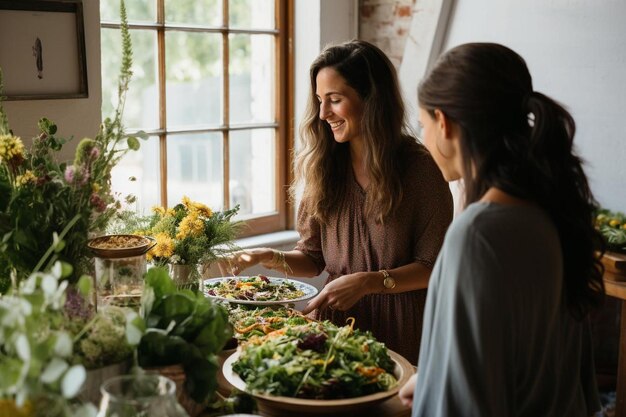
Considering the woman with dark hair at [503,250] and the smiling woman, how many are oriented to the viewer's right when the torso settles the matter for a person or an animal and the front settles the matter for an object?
0

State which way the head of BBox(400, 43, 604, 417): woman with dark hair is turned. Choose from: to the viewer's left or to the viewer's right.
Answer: to the viewer's left

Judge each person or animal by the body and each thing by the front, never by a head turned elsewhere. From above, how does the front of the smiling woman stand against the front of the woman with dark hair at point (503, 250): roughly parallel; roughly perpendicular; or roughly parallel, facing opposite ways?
roughly perpendicular

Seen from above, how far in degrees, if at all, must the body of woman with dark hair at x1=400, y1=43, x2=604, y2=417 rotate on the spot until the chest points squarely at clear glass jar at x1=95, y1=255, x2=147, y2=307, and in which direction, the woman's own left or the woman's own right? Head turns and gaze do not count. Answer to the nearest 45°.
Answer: approximately 45° to the woman's own left

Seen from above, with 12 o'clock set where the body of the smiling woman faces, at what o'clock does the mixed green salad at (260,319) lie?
The mixed green salad is roughly at 12 o'clock from the smiling woman.

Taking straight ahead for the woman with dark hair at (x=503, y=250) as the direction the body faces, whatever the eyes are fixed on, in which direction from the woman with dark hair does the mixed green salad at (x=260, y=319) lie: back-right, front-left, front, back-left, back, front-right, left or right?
front

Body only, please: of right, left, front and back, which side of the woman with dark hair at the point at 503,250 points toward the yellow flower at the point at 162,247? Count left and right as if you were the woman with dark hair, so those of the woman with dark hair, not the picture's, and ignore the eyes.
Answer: front

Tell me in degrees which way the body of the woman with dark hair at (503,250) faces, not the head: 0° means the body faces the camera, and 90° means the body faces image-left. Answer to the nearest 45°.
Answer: approximately 135°

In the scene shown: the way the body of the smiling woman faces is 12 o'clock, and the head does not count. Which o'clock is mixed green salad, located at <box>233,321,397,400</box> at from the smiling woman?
The mixed green salad is roughly at 11 o'clock from the smiling woman.

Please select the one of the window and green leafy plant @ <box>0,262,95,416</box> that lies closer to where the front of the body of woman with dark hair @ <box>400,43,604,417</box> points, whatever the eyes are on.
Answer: the window

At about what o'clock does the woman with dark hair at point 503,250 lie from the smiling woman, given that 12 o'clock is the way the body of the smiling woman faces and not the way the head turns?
The woman with dark hair is roughly at 10 o'clock from the smiling woman.

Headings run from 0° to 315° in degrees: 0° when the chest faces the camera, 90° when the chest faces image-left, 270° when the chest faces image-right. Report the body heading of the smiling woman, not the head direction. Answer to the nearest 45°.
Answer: approximately 45°

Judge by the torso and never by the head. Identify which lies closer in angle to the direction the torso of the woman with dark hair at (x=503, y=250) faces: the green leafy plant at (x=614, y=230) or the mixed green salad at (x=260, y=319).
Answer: the mixed green salad

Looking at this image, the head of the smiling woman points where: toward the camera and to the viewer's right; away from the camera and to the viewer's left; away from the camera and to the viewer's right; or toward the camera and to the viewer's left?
toward the camera and to the viewer's left

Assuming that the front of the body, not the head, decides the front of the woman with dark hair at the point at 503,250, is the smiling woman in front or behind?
in front
